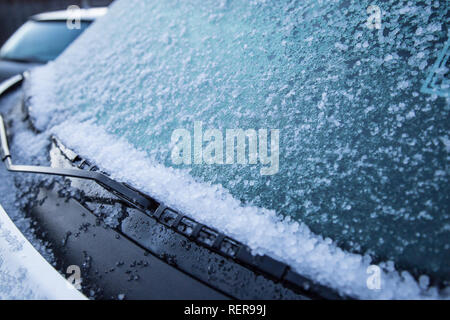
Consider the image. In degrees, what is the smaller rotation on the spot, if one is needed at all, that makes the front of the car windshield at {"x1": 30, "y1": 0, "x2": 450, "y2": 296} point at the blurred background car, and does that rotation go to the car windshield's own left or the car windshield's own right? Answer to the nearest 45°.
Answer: approximately 90° to the car windshield's own right
